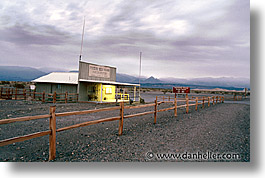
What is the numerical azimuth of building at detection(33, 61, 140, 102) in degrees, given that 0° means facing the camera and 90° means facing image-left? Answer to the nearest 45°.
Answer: approximately 315°
